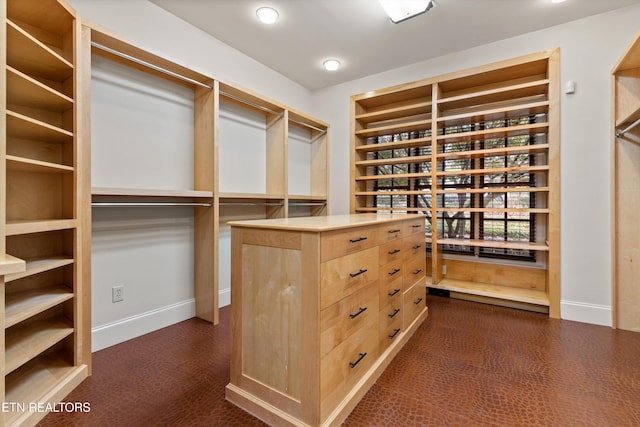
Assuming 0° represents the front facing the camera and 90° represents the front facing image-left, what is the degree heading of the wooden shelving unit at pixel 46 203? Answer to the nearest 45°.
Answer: approximately 315°

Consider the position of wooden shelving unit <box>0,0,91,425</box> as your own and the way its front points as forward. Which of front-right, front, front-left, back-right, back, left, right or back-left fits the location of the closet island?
front

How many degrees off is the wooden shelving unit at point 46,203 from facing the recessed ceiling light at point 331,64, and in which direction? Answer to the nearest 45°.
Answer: approximately 45° to its left

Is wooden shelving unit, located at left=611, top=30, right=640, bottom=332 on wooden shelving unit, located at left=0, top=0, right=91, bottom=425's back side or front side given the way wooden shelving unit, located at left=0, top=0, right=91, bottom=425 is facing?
on the front side

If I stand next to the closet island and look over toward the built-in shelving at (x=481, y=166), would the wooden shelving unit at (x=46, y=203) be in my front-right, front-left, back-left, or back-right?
back-left

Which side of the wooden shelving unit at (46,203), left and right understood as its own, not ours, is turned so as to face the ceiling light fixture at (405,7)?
front
